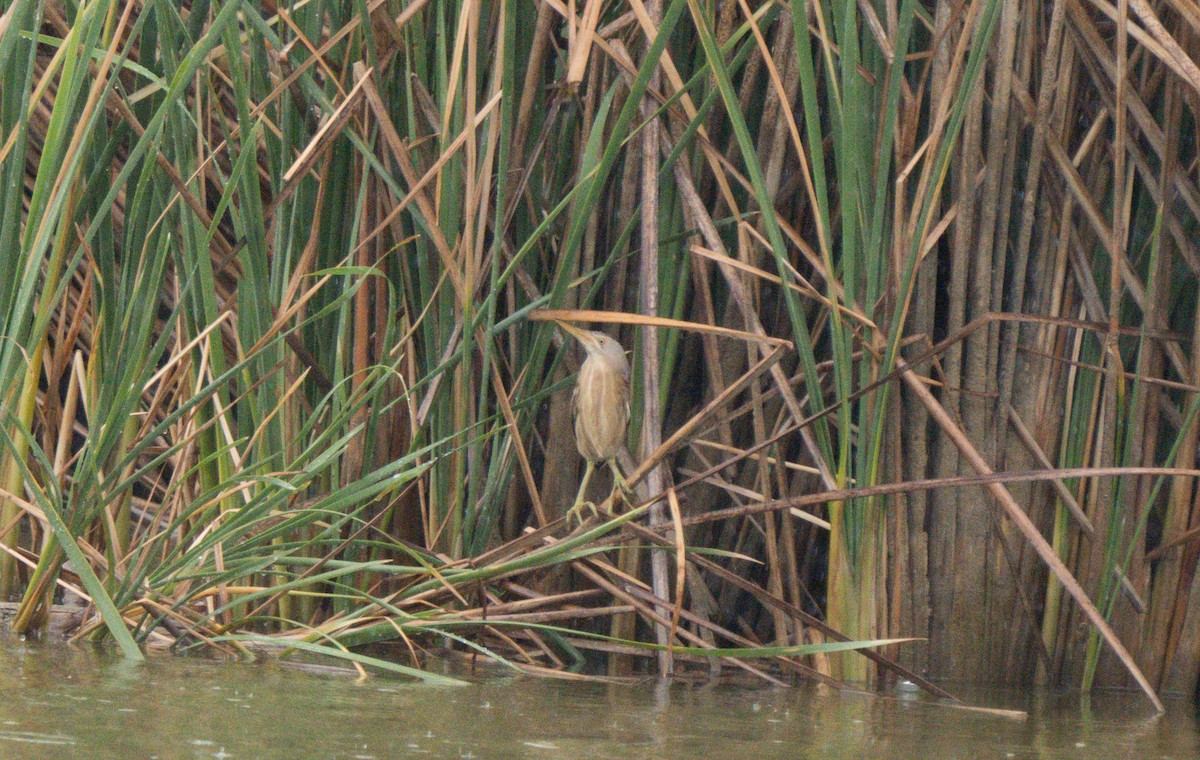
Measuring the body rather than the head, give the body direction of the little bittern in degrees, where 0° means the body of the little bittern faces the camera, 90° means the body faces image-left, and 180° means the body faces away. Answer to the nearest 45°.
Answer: approximately 45°
